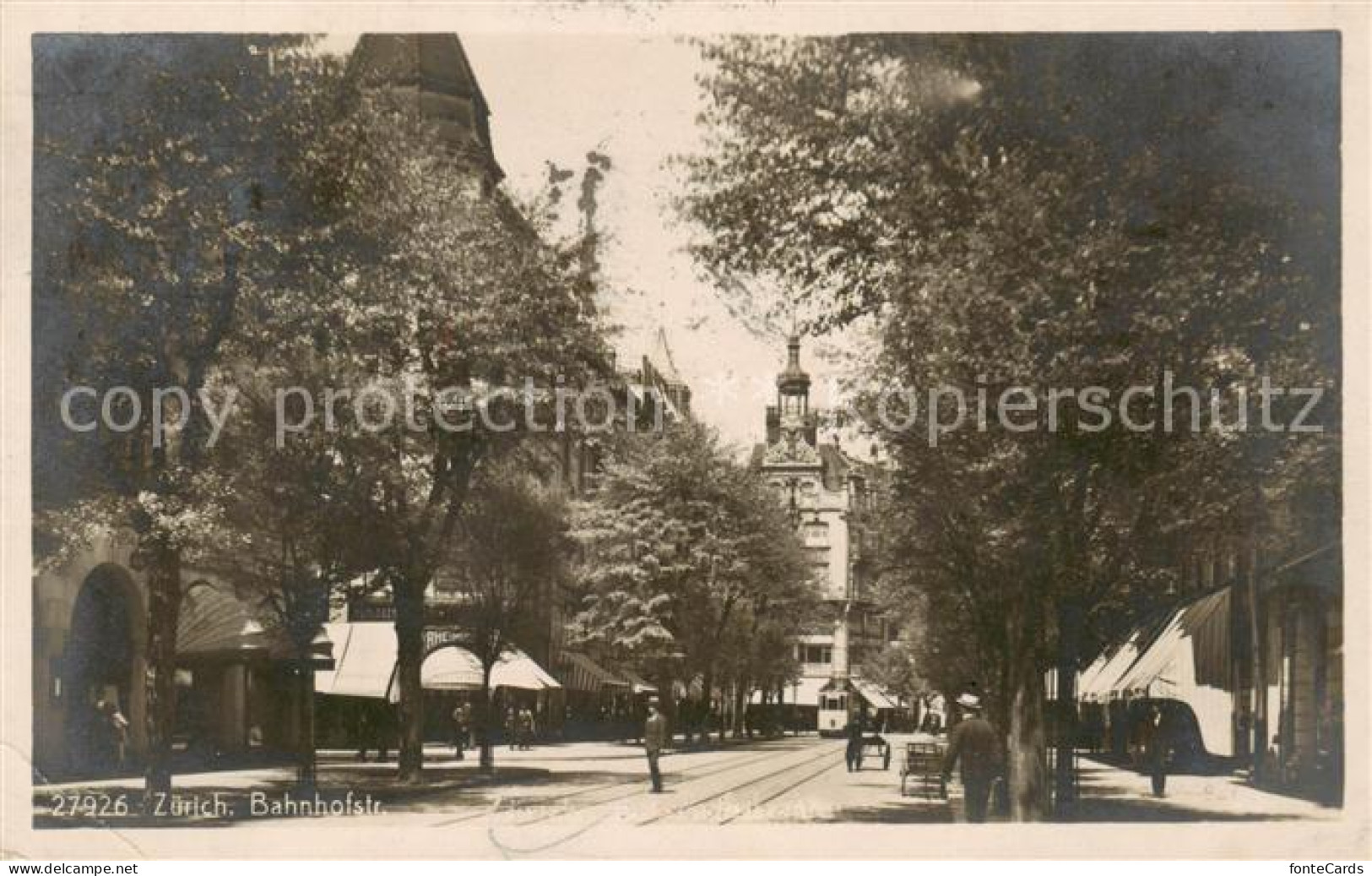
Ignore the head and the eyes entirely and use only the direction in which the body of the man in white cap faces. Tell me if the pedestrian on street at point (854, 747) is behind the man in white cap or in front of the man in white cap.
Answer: in front

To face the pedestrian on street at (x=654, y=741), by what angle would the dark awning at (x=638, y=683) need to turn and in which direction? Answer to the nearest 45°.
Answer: approximately 45° to its right

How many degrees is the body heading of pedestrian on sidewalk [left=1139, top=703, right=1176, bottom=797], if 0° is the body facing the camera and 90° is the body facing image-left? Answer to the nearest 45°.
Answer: approximately 0°

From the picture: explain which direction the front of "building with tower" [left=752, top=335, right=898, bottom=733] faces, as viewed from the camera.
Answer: facing the viewer

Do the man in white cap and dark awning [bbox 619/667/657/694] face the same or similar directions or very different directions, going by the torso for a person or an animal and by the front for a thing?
very different directions

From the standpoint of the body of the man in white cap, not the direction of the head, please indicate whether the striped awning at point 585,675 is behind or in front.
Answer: in front

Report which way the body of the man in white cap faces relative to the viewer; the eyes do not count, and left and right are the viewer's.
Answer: facing away from the viewer and to the left of the viewer

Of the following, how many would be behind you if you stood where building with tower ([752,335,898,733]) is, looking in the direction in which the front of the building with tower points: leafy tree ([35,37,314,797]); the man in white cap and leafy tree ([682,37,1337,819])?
0

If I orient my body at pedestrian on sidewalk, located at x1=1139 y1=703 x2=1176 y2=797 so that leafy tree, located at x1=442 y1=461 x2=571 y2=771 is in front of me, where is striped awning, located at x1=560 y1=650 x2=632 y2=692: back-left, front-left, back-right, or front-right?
front-right

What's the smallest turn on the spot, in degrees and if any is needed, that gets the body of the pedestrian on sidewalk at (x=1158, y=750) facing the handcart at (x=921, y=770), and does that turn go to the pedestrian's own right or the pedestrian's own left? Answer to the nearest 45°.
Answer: approximately 90° to the pedestrian's own right
